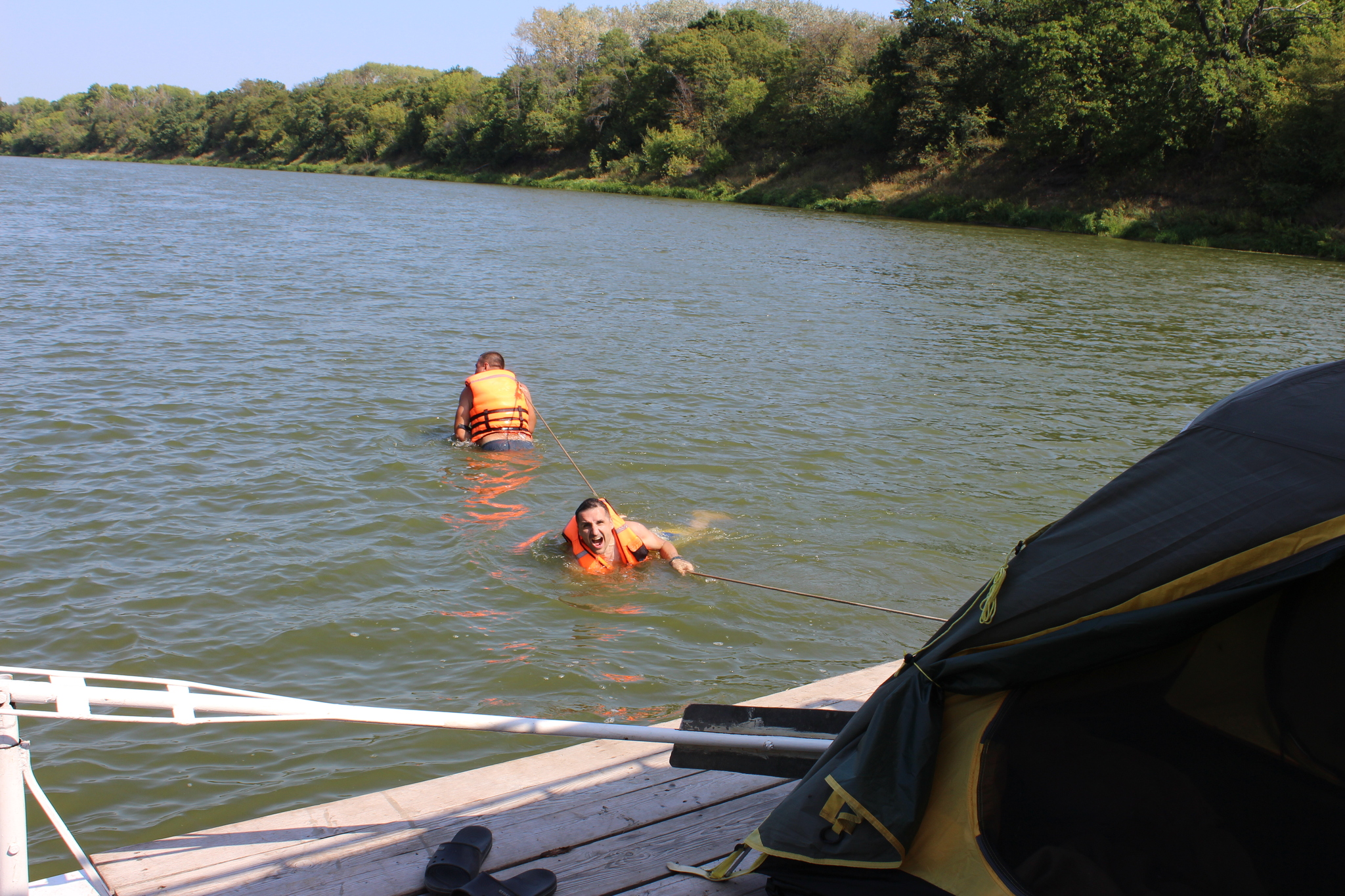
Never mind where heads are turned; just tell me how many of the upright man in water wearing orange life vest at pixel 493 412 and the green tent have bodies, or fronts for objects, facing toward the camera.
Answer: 1

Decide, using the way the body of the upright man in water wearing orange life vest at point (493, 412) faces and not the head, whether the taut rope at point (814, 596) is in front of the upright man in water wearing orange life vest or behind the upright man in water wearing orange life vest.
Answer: behind

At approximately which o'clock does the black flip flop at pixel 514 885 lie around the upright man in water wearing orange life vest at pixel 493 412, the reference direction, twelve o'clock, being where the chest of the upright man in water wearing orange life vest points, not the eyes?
The black flip flop is roughly at 6 o'clock from the upright man in water wearing orange life vest.

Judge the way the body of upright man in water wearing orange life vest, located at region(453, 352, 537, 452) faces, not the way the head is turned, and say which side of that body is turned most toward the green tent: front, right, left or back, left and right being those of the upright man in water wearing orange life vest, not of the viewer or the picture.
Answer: back

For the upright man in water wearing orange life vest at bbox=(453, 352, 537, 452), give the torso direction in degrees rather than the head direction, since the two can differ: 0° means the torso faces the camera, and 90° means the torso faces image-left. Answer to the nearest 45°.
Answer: approximately 180°

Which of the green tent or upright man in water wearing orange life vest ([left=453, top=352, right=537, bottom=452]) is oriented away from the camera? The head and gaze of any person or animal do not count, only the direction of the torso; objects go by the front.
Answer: the upright man in water wearing orange life vest
